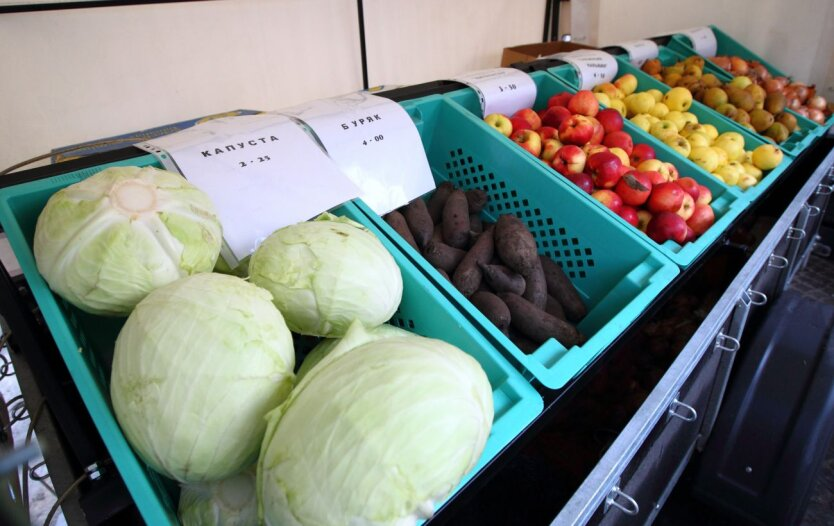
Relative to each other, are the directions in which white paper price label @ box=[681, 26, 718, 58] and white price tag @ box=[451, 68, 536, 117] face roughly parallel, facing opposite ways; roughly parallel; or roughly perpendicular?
roughly parallel

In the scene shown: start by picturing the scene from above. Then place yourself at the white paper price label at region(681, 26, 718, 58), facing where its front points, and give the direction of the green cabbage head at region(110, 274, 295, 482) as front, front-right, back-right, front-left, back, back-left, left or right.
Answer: front-right

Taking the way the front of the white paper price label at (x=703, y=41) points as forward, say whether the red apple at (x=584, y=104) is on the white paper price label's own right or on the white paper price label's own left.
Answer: on the white paper price label's own right

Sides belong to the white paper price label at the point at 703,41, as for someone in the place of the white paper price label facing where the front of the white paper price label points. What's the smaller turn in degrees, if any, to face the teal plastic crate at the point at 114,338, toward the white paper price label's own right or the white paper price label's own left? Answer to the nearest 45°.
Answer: approximately 45° to the white paper price label's own right

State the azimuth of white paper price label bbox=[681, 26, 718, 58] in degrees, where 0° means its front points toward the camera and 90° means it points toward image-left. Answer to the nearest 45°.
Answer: approximately 315°

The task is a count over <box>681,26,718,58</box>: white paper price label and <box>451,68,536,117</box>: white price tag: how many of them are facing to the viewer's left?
0

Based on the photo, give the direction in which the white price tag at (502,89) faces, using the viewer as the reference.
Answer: facing the viewer and to the right of the viewer

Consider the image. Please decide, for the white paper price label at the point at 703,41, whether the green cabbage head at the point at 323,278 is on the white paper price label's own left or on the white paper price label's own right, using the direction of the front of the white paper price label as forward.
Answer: on the white paper price label's own right

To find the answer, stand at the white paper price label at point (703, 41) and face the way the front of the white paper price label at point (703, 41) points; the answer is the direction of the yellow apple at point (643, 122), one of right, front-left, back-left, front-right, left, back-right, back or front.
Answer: front-right

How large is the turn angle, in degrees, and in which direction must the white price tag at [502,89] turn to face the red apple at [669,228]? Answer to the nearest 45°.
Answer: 0° — it already faces it

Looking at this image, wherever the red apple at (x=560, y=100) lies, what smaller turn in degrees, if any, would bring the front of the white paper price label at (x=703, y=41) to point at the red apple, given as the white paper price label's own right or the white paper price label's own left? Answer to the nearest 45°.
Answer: approximately 45° to the white paper price label's own right

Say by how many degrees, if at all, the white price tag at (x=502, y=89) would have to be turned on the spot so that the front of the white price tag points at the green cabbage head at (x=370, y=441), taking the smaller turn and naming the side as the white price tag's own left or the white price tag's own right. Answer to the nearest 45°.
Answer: approximately 45° to the white price tag's own right

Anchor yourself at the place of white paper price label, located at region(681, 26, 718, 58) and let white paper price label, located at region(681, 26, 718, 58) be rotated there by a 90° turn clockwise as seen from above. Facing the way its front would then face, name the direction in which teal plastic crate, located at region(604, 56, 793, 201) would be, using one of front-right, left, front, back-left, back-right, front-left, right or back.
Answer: front-left

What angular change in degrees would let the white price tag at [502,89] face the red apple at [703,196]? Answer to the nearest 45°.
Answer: approximately 45° to its left
